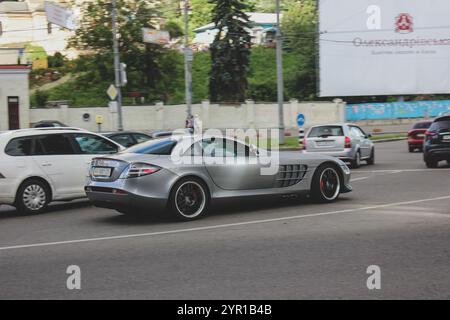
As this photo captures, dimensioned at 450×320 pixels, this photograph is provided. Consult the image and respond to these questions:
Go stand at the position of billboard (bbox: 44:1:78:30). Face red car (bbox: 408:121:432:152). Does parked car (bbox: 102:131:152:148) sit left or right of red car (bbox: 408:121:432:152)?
right

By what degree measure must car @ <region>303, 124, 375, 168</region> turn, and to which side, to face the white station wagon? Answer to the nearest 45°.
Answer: approximately 180°

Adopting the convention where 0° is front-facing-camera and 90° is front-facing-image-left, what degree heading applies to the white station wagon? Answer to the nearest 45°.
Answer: approximately 270°

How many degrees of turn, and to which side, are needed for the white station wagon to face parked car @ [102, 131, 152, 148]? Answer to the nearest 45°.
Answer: approximately 90° to its left

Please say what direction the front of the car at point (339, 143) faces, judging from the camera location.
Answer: facing away from the viewer and to the right of the viewer

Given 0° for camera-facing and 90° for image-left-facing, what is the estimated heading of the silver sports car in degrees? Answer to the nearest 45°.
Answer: approximately 225°

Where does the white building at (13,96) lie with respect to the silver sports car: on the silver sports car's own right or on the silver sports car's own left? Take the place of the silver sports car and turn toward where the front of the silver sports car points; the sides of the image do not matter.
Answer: on the silver sports car's own left
